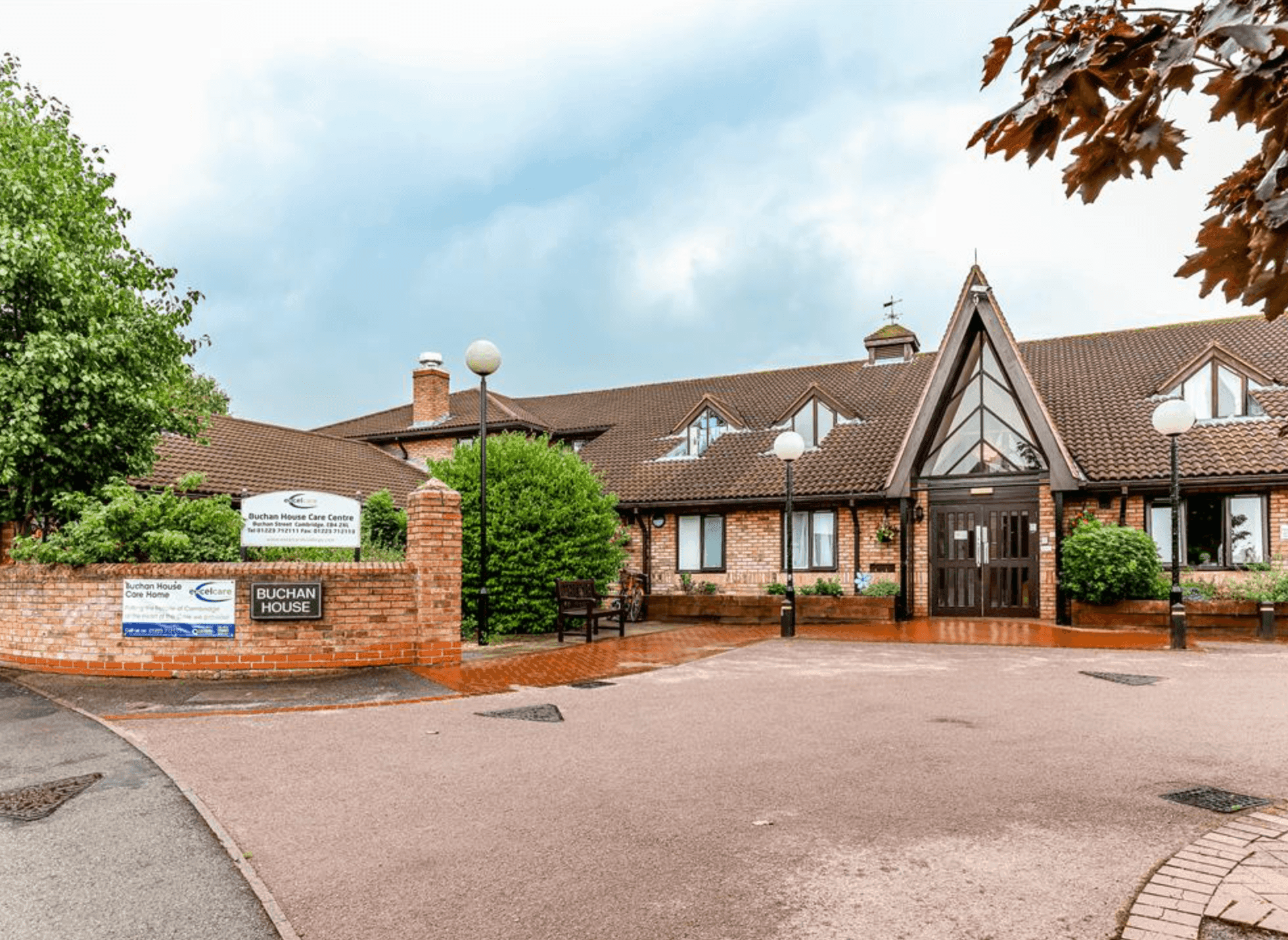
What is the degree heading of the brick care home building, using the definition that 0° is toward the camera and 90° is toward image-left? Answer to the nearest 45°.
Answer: approximately 0°

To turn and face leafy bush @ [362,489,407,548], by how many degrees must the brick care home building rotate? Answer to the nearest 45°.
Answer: approximately 90° to its right

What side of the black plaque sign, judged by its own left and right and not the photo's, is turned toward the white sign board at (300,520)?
back

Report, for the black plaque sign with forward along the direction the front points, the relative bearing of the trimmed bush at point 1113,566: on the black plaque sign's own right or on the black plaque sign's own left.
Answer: on the black plaque sign's own left

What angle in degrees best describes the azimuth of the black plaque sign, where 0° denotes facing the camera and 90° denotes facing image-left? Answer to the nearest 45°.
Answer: approximately 0°

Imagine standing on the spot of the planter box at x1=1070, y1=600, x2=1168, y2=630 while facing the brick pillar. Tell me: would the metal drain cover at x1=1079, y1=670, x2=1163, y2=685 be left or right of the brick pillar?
left

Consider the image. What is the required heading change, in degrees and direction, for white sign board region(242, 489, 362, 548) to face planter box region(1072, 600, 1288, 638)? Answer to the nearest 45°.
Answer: approximately 90° to its left
